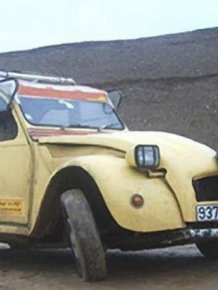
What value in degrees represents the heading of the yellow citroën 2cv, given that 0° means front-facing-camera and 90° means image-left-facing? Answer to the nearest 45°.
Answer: approximately 315°
